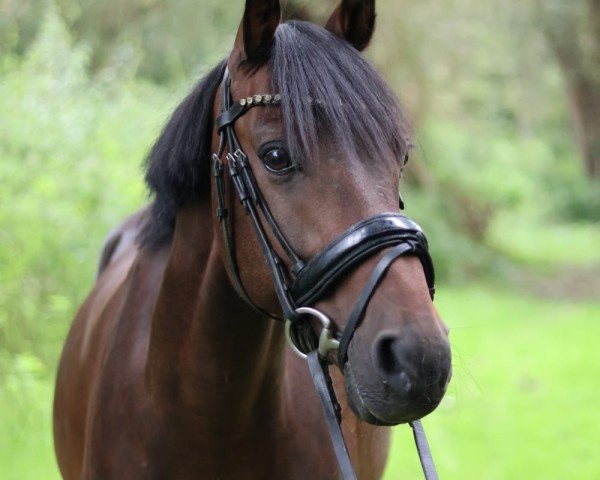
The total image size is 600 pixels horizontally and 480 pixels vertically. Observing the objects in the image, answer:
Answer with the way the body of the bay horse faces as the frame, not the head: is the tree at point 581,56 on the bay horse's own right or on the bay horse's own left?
on the bay horse's own left

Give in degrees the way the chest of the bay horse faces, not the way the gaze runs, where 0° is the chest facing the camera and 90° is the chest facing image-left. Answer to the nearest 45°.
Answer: approximately 315°
